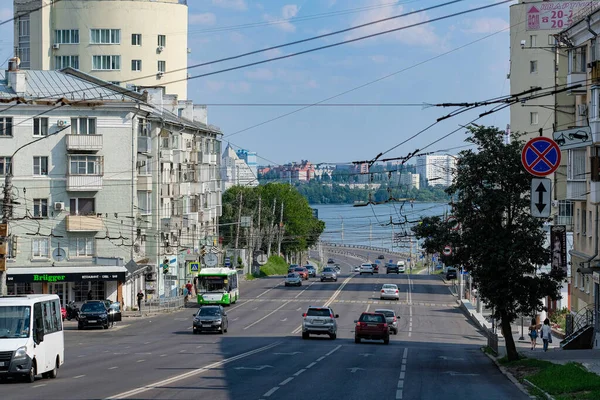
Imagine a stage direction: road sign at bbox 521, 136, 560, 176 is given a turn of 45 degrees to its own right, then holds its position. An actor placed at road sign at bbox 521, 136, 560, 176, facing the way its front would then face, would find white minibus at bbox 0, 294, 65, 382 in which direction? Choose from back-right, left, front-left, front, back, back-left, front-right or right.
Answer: front-right

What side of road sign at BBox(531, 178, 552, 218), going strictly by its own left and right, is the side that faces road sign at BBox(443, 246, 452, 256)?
back

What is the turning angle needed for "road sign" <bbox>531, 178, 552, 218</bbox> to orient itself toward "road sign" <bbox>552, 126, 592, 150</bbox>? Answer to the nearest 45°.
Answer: approximately 135° to its left

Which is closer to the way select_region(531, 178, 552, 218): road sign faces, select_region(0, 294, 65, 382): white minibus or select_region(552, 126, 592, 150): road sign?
the white minibus

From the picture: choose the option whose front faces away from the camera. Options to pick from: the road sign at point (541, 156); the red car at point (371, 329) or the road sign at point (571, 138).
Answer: the red car

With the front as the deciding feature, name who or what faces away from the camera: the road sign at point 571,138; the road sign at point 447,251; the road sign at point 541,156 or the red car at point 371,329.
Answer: the red car

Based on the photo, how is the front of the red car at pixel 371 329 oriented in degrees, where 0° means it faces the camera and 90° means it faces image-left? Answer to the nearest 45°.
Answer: approximately 180°

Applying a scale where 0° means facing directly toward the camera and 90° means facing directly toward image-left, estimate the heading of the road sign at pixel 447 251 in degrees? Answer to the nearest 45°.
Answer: approximately 0°

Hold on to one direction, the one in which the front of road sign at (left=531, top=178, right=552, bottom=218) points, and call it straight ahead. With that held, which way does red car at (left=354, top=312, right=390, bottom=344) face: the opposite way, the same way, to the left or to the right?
the opposite way

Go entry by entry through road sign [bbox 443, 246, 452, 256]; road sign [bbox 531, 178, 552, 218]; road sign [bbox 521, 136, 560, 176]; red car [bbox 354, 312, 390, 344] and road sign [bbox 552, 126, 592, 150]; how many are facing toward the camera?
4

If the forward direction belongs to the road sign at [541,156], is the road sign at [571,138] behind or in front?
behind
